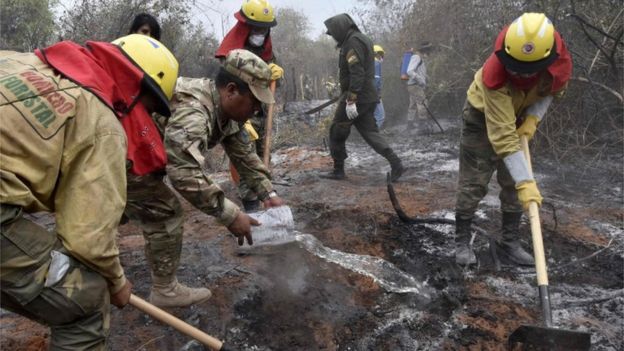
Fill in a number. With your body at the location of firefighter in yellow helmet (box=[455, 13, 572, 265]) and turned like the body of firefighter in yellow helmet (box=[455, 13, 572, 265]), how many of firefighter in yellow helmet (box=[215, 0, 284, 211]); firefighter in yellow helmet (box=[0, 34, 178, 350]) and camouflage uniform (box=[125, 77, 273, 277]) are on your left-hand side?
0

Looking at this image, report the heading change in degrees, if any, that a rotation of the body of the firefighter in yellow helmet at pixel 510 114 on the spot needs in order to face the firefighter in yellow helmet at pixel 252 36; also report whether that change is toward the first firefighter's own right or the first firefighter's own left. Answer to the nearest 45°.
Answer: approximately 135° to the first firefighter's own right

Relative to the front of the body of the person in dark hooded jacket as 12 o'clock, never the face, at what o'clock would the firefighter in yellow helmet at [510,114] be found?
The firefighter in yellow helmet is roughly at 8 o'clock from the person in dark hooded jacket.

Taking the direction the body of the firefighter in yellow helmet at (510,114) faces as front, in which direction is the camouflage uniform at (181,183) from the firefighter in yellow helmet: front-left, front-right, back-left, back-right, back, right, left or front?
right

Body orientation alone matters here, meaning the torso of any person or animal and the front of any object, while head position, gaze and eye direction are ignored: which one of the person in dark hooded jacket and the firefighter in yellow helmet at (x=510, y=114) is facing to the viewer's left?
the person in dark hooded jacket

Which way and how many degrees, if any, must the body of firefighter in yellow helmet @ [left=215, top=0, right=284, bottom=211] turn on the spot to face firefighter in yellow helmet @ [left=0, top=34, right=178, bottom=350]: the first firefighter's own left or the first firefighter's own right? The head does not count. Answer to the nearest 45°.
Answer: approximately 45° to the first firefighter's own right

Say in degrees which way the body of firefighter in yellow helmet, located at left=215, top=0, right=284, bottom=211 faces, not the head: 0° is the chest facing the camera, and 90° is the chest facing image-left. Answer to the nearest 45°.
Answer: approximately 315°

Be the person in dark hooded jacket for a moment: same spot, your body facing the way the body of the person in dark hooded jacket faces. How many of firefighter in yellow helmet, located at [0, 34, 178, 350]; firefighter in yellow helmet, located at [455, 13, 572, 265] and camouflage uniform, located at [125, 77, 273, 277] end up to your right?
0

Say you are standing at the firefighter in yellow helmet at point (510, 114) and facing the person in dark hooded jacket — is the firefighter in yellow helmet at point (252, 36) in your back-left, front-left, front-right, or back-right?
front-left

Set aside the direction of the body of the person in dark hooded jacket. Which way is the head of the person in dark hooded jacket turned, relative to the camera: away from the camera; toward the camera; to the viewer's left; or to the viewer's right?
to the viewer's left

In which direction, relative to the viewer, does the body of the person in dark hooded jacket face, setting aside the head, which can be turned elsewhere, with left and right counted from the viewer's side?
facing to the left of the viewer
